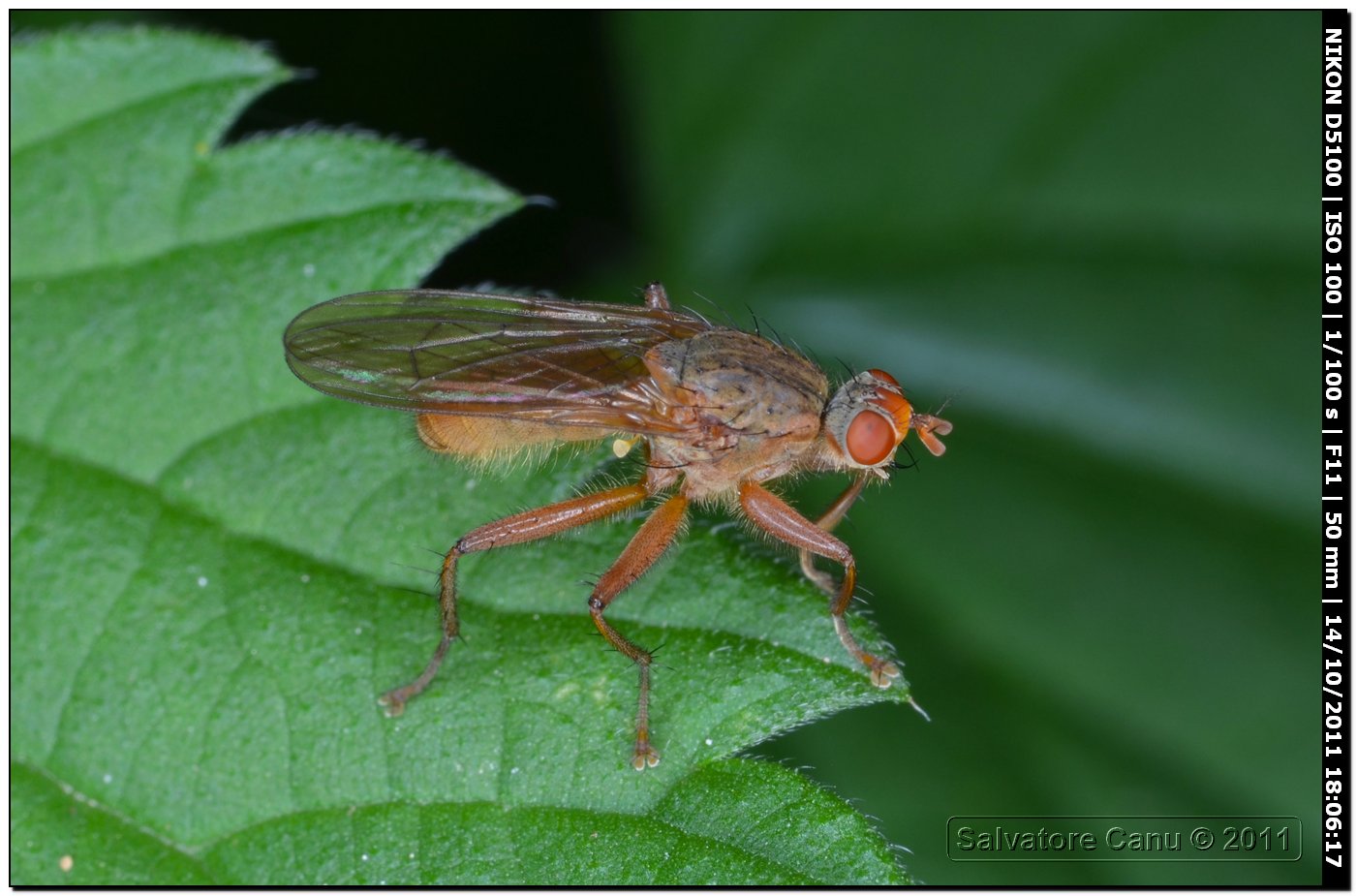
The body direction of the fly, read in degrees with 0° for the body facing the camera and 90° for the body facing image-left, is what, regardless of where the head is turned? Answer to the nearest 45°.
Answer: approximately 270°
